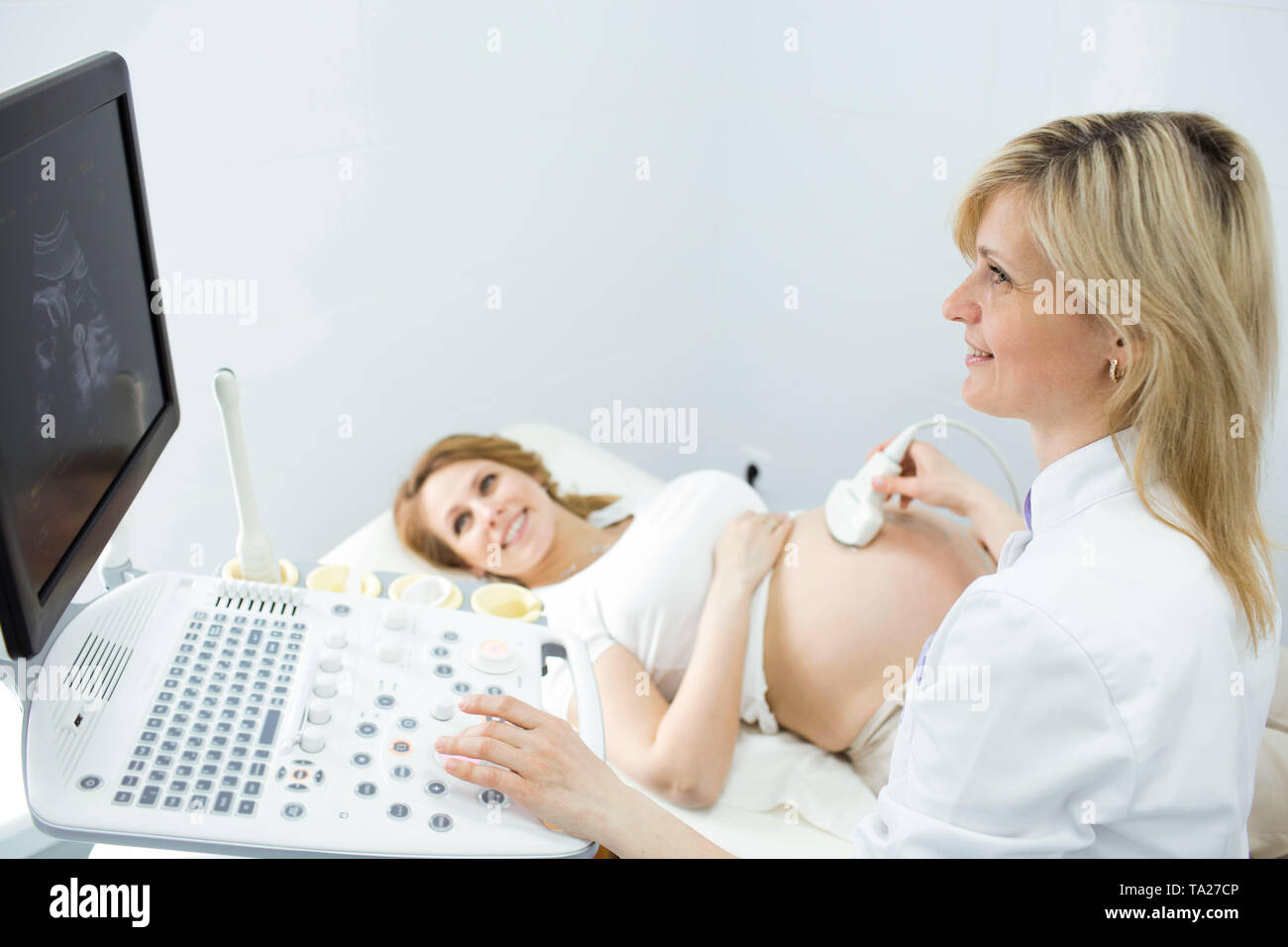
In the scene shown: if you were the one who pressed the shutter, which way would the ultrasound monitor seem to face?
facing the viewer and to the right of the viewer

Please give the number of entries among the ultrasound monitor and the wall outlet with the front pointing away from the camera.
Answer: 0

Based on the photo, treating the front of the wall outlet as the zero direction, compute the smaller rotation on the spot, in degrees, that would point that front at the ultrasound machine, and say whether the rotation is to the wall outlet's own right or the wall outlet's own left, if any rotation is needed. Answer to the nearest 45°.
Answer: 0° — it already faces it

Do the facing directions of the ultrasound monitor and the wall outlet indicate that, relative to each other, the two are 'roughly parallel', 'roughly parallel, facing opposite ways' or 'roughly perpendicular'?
roughly perpendicular

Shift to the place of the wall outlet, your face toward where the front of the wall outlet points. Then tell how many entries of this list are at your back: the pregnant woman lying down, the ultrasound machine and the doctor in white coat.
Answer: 0

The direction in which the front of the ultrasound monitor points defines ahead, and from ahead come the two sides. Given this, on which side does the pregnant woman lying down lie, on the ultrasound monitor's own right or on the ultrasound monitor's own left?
on the ultrasound monitor's own left

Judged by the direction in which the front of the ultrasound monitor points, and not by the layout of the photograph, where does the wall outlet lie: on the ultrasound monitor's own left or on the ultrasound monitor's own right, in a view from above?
on the ultrasound monitor's own left

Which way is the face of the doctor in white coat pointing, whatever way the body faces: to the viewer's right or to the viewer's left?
to the viewer's left

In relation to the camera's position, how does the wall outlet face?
facing the viewer

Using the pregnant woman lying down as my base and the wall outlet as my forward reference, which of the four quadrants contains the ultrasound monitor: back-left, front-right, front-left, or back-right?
back-left

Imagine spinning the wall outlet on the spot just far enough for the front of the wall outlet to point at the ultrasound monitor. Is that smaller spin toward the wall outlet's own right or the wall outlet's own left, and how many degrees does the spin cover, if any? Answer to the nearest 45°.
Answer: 0° — it already faces it
